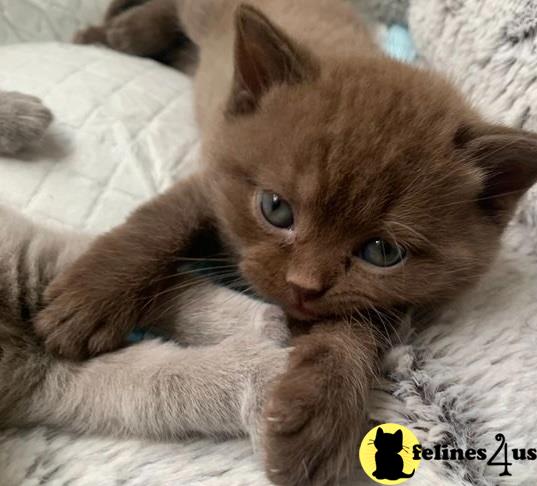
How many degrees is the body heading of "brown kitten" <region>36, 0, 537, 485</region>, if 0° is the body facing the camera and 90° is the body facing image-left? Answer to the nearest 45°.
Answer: approximately 0°
